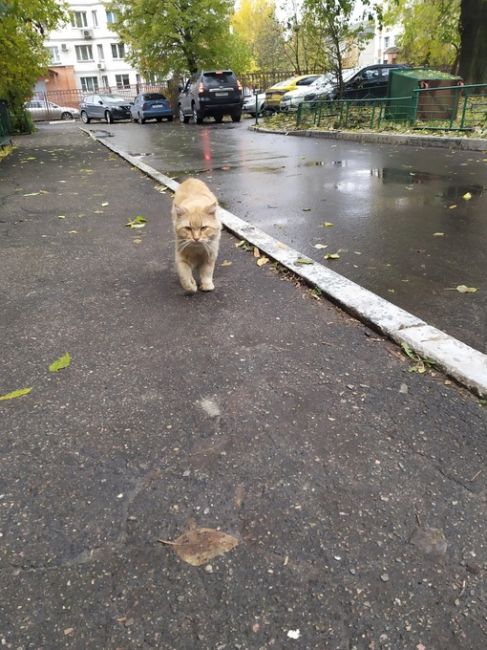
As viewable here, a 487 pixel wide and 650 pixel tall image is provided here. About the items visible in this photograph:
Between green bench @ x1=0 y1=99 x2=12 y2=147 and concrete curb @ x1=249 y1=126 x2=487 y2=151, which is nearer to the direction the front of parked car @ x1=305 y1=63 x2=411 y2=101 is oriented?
the green bench

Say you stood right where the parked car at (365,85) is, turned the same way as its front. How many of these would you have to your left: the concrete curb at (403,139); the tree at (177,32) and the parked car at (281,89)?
1

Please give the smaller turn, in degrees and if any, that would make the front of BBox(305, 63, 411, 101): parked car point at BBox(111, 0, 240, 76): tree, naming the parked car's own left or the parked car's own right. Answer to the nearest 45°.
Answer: approximately 45° to the parked car's own right

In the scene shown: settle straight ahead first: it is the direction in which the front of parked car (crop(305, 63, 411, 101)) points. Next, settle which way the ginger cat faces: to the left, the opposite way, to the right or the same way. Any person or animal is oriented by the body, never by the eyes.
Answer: to the left

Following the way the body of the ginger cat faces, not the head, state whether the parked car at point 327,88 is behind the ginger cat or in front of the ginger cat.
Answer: behind

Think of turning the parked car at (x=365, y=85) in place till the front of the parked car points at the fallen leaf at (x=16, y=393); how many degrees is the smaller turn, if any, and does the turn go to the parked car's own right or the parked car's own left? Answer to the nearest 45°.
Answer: approximately 90° to the parked car's own left

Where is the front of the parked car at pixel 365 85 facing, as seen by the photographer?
facing to the left of the viewer

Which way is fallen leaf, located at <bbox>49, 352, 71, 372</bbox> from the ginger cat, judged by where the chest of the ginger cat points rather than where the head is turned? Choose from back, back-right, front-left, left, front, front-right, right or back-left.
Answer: front-right

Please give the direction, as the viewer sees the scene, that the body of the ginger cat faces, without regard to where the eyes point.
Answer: toward the camera

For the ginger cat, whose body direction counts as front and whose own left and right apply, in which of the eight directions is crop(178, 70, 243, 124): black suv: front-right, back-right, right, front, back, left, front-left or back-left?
back

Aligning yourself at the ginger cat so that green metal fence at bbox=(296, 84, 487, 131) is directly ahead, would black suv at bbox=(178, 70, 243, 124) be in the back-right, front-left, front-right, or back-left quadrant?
front-left

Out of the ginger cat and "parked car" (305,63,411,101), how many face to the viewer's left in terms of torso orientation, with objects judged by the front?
1

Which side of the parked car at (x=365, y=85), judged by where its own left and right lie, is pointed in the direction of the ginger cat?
left

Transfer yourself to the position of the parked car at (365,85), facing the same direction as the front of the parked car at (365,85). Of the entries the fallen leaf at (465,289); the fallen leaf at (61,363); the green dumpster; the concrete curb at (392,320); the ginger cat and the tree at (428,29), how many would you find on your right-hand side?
1

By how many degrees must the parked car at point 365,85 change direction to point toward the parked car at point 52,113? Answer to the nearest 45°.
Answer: approximately 45° to its right

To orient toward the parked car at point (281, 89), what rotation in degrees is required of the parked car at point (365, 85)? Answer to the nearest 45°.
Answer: approximately 45° to its right

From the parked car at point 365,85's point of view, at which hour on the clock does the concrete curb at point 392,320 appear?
The concrete curb is roughly at 9 o'clock from the parked car.
